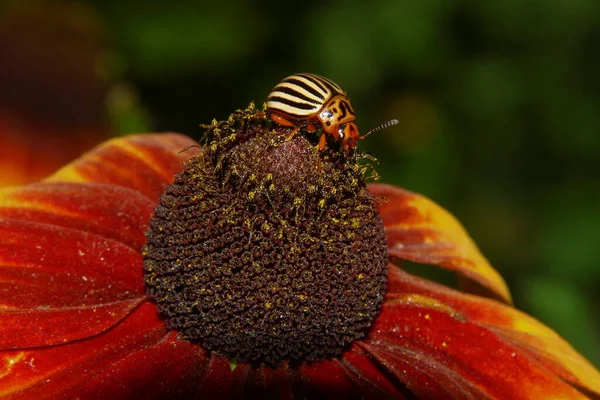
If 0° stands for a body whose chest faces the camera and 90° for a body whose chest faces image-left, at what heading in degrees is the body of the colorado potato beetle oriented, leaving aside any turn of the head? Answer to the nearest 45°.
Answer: approximately 315°
